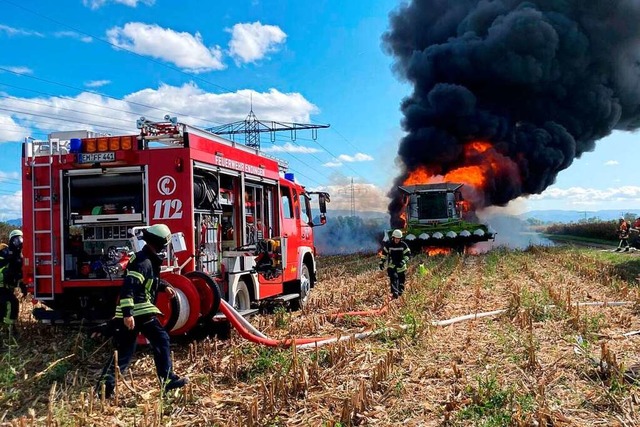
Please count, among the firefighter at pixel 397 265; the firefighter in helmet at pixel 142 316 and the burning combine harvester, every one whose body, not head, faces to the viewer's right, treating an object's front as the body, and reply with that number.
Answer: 1

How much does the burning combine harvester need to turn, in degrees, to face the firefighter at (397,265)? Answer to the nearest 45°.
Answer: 0° — it already faces them

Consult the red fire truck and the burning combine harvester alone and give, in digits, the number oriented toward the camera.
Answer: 1

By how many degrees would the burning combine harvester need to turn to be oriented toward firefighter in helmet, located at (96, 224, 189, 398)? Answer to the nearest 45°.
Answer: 0° — it already faces them

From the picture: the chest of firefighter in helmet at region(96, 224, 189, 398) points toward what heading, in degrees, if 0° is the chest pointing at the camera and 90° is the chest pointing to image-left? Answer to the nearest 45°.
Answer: approximately 270°
